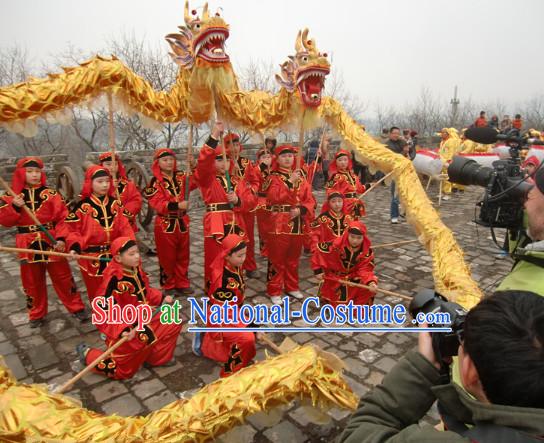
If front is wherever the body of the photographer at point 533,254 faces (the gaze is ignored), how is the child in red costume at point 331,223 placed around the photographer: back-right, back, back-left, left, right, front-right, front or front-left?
front-right

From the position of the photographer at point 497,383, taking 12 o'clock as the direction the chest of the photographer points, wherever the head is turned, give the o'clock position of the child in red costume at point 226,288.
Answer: The child in red costume is roughly at 12 o'clock from the photographer.

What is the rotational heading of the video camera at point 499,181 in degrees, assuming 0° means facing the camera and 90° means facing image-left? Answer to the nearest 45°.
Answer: approximately 90°

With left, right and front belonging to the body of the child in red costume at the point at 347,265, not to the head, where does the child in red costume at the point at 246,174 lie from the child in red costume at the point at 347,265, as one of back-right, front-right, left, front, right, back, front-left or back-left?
back-right

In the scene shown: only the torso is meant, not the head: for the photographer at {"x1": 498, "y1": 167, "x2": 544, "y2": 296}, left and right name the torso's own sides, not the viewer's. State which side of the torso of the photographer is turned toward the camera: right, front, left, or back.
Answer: left

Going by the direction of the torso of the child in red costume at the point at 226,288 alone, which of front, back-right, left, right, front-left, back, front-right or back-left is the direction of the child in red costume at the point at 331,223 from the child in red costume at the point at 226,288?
left

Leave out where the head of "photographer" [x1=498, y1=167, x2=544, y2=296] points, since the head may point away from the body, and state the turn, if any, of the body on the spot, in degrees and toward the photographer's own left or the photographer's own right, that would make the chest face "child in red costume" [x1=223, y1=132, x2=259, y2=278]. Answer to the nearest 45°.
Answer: approximately 45° to the photographer's own right

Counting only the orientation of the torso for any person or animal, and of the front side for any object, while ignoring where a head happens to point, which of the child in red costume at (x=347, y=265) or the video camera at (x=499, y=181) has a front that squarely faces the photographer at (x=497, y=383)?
the child in red costume

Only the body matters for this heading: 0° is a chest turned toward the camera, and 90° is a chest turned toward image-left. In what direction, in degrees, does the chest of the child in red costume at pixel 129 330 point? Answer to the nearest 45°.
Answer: approximately 315°

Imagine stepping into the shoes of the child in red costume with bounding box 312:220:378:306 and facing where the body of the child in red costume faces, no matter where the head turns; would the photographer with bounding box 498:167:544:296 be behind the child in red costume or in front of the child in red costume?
in front
